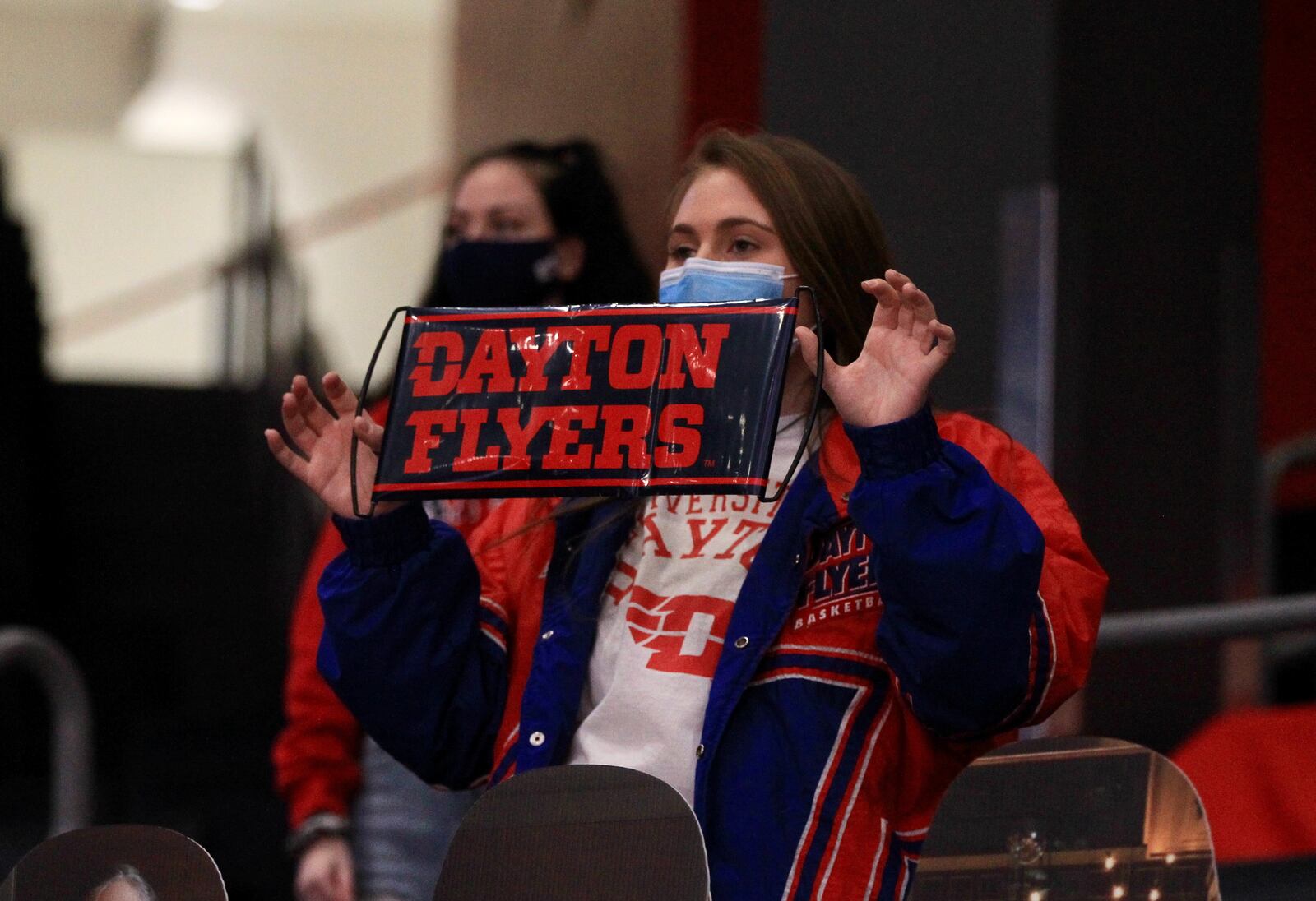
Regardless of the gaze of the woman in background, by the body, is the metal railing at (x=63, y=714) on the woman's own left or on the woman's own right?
on the woman's own right

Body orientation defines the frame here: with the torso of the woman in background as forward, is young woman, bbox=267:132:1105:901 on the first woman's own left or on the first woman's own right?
on the first woman's own left

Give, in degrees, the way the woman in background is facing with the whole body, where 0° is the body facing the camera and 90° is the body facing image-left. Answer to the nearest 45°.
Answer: approximately 45°

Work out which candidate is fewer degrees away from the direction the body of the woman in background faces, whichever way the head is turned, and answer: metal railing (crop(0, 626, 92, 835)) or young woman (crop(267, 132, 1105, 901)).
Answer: the young woman
